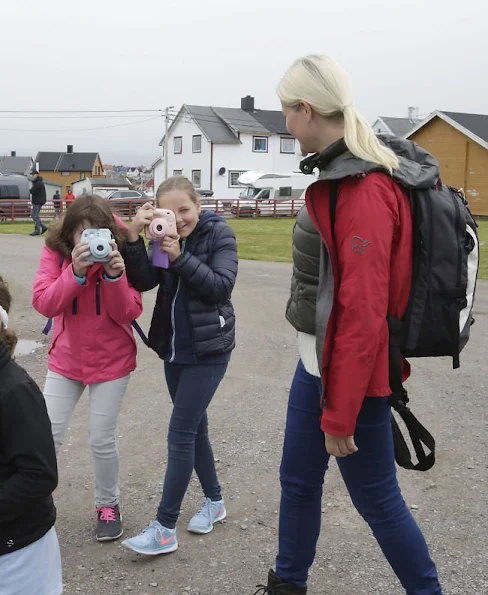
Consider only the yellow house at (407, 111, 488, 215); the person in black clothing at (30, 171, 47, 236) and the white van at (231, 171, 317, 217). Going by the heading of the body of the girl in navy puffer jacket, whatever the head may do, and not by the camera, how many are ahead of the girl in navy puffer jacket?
0

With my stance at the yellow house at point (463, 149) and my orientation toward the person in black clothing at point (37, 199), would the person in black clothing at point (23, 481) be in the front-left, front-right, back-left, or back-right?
front-left

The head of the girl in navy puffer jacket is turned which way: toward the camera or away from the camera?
toward the camera

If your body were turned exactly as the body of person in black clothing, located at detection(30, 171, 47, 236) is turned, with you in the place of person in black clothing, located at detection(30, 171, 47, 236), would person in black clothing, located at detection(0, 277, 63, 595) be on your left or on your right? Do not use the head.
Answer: on your left

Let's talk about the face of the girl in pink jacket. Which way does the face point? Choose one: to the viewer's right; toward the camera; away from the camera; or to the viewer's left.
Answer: toward the camera

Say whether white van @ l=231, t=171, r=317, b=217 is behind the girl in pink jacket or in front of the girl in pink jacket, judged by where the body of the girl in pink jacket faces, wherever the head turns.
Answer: behind

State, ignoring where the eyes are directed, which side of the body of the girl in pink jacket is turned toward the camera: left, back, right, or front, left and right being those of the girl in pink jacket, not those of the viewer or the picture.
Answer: front

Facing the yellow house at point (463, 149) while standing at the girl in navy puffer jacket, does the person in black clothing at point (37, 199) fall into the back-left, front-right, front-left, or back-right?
front-left
